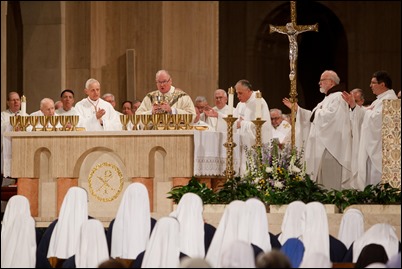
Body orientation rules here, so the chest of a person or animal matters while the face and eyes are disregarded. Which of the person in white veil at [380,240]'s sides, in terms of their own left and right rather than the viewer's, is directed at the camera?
back

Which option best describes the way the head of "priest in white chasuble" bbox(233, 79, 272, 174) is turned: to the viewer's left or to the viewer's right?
to the viewer's left

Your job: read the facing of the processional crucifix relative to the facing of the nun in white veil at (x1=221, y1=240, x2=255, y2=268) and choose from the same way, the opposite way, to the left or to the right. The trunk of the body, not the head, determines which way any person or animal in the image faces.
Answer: the opposite way

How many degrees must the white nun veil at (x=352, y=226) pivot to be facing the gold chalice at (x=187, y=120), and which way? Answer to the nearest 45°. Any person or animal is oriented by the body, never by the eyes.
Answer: approximately 45° to their left

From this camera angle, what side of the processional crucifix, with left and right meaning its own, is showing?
front

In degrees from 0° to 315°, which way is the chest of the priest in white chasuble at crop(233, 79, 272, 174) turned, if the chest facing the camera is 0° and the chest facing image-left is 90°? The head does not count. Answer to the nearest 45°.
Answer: approximately 45°

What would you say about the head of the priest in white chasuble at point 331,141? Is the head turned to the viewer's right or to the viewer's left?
to the viewer's left

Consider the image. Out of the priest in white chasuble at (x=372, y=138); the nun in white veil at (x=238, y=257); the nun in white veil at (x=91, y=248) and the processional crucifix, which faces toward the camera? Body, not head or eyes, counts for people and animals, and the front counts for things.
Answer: the processional crucifix

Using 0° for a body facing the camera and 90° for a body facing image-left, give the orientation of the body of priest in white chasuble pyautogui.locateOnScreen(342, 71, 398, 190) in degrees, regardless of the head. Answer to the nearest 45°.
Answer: approximately 90°

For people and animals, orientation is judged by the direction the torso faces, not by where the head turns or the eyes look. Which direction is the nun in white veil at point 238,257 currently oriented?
away from the camera

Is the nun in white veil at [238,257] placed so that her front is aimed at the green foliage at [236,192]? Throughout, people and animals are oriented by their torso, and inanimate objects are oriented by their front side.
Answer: yes

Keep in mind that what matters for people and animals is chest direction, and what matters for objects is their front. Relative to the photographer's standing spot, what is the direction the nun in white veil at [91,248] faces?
facing away from the viewer

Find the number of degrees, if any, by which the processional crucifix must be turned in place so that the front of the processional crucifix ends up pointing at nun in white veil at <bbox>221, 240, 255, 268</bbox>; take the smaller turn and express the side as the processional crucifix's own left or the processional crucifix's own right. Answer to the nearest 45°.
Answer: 0° — it already faces them
